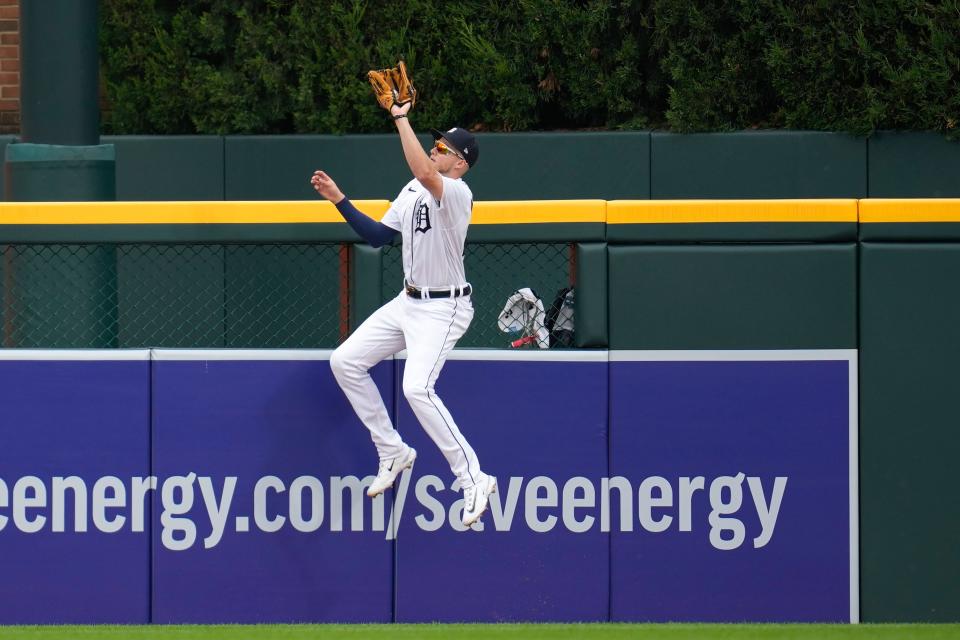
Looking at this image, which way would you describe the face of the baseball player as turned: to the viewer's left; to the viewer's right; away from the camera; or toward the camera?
to the viewer's left

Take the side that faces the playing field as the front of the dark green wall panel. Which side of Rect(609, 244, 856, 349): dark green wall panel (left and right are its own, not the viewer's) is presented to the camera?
front

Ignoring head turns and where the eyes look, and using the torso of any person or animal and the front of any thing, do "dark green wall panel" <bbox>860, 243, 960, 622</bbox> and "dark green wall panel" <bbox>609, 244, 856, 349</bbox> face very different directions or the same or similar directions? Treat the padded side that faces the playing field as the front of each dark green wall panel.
same or similar directions

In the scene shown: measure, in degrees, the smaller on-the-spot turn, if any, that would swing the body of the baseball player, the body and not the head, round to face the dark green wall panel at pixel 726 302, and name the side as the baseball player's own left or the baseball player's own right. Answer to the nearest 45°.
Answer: approximately 135° to the baseball player's own left

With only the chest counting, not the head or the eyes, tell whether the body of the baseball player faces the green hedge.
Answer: no

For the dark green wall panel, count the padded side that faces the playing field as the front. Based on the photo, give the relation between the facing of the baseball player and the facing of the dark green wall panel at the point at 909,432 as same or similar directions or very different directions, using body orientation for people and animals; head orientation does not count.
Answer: same or similar directions

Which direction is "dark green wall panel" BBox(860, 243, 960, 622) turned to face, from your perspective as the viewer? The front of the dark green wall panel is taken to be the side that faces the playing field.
facing the viewer

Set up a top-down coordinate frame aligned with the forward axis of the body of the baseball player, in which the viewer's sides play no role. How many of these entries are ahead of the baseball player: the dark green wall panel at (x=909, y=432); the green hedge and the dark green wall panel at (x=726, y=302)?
0

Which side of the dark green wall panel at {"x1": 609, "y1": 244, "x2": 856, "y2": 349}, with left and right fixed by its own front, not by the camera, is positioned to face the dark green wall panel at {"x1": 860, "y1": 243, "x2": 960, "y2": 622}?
left

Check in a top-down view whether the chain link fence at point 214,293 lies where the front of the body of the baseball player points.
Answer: no

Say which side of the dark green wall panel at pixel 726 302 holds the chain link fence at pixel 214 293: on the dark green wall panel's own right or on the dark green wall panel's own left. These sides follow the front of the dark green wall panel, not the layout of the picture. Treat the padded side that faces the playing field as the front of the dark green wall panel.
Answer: on the dark green wall panel's own right

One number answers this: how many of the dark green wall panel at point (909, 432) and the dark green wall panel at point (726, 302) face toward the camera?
2

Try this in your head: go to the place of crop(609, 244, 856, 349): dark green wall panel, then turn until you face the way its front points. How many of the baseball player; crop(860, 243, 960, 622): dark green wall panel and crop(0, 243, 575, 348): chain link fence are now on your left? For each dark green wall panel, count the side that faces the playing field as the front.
1

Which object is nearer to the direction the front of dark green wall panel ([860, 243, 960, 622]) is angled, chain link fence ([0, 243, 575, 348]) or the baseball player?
the baseball player

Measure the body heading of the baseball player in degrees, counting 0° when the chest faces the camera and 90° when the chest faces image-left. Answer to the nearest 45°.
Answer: approximately 45°

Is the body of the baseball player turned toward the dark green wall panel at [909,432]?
no

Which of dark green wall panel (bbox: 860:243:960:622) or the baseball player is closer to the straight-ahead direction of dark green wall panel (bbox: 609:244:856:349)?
the baseball player

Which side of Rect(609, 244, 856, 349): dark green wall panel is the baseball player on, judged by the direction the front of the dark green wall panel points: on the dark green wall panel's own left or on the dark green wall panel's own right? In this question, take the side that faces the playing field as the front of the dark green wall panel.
on the dark green wall panel's own right
